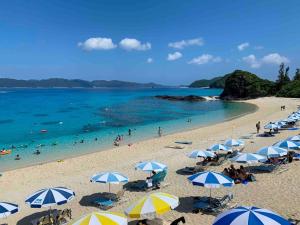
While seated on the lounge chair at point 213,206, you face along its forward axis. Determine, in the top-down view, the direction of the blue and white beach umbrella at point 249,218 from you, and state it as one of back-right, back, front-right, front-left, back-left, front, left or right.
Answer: left

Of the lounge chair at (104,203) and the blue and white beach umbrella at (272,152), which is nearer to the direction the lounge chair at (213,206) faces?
the lounge chair

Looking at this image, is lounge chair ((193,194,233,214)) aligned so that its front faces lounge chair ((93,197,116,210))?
yes

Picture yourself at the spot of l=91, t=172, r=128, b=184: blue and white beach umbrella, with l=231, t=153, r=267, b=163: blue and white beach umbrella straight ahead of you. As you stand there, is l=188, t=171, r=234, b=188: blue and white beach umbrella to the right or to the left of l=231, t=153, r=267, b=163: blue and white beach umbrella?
right

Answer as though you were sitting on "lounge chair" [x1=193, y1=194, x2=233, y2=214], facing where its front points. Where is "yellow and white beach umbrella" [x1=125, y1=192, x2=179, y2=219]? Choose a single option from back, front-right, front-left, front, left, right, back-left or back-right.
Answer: front-left

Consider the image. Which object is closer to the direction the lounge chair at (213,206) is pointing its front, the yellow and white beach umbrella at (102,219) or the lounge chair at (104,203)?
the lounge chair

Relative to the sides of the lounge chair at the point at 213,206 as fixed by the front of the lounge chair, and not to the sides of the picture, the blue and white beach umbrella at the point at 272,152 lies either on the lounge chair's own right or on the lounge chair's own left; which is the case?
on the lounge chair's own right

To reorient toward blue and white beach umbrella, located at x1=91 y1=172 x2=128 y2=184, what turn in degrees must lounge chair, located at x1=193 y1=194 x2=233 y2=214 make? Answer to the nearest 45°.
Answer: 0° — it already faces it

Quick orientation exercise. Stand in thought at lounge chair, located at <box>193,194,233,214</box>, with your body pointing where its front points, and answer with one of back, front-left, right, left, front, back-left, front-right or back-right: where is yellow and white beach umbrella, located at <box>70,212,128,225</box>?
front-left

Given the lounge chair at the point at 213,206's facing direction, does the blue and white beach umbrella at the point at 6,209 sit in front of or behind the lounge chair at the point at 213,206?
in front

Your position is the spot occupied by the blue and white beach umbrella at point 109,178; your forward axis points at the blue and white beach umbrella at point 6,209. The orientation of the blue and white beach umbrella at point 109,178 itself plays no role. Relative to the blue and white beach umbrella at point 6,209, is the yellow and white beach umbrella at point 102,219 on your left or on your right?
left

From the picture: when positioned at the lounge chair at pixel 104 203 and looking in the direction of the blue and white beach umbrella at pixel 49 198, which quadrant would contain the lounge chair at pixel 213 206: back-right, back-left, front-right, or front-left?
back-left

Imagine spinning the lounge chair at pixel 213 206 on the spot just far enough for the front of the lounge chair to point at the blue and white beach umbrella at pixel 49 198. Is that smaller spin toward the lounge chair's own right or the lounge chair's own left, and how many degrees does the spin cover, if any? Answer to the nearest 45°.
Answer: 0° — it already faces it

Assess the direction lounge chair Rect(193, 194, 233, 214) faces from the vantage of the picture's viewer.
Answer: facing to the left of the viewer
